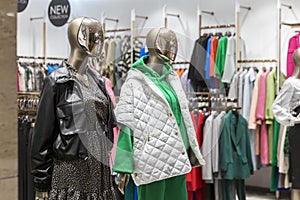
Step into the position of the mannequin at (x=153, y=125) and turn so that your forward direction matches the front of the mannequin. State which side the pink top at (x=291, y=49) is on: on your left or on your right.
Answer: on your left

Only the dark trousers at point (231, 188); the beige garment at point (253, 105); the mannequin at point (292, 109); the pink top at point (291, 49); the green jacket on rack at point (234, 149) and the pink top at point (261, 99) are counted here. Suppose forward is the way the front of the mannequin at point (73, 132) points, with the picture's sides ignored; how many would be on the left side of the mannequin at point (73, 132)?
6

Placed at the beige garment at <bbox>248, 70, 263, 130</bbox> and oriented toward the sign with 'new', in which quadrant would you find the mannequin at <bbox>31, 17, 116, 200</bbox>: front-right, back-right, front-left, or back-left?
front-left

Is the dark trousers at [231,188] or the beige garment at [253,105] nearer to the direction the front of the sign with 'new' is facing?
the dark trousers

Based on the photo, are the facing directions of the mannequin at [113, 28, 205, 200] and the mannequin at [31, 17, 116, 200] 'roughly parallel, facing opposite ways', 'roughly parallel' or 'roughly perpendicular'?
roughly parallel

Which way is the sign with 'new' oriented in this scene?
toward the camera

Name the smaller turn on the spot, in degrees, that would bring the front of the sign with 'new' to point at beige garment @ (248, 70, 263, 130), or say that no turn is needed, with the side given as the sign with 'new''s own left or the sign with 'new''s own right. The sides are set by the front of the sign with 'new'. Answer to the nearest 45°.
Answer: approximately 90° to the sign with 'new''s own left

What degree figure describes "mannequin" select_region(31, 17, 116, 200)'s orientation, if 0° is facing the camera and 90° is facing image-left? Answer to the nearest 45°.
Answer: approximately 315°

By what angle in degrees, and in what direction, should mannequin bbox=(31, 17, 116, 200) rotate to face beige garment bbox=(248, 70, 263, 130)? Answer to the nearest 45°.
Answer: approximately 90° to its left

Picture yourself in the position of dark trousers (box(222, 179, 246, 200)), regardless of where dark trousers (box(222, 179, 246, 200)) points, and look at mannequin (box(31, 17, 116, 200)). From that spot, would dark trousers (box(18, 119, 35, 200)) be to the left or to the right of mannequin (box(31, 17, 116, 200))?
right

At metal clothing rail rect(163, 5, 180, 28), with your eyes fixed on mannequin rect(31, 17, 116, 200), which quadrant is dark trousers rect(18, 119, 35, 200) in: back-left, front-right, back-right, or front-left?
front-right

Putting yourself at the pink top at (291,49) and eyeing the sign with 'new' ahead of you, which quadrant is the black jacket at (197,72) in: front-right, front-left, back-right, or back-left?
front-left

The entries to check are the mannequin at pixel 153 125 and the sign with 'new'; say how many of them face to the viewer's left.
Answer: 0

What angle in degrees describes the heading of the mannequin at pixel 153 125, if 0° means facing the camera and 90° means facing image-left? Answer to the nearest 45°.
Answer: approximately 315°

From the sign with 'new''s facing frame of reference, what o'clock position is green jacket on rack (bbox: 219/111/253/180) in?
The green jacket on rack is roughly at 10 o'clock from the sign with 'new'.

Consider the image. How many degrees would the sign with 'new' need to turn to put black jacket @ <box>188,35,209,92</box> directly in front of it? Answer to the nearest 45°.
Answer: approximately 45° to its left

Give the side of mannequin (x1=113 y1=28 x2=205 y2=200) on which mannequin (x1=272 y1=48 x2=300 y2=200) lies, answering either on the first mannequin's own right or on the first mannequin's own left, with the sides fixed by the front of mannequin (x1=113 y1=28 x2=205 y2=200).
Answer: on the first mannequin's own left
